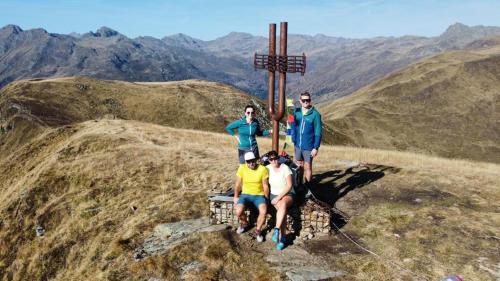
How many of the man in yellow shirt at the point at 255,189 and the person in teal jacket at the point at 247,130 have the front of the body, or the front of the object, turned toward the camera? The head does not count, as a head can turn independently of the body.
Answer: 2

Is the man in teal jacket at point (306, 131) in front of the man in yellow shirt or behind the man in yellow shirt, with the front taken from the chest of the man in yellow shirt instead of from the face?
behind

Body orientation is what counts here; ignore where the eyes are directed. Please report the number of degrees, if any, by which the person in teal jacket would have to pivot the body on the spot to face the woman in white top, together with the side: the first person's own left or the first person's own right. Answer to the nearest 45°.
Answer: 0° — they already face them

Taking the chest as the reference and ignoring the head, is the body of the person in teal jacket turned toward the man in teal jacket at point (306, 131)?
no

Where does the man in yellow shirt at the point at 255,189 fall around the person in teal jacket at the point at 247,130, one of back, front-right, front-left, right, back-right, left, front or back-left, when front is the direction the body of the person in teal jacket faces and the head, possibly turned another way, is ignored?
front

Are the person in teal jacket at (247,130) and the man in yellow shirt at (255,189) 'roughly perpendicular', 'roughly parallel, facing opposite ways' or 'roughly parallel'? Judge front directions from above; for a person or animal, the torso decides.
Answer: roughly parallel

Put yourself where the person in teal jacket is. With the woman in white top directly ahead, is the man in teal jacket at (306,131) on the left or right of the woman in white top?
left

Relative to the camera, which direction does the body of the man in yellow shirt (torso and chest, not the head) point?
toward the camera

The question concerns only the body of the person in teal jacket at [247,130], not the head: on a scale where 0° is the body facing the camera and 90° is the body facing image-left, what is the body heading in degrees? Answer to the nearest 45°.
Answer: approximately 0°

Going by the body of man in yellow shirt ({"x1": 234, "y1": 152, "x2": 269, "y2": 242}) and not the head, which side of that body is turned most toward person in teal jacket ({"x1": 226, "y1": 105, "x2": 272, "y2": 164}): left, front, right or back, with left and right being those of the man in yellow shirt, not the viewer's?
back

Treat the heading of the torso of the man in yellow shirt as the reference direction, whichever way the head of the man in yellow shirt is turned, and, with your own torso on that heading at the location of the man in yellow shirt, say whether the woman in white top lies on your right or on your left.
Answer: on your left

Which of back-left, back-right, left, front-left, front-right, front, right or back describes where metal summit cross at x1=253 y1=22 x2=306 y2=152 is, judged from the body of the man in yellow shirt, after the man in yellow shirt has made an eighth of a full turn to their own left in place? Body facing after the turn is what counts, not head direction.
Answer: back-left
